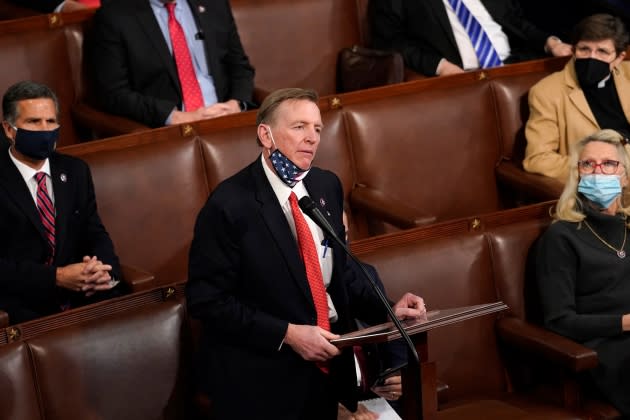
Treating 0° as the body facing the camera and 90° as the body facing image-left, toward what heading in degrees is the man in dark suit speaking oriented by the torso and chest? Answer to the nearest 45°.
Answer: approximately 315°

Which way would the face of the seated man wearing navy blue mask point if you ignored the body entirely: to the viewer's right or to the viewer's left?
to the viewer's right

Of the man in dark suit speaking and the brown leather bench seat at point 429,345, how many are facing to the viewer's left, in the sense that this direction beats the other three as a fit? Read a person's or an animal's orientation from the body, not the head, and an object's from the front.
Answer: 0
